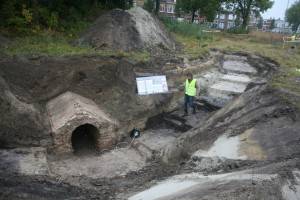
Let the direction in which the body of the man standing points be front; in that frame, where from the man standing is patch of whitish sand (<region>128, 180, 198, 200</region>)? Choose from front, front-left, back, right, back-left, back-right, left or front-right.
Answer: front-left

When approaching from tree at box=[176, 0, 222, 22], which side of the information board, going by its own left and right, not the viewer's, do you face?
back

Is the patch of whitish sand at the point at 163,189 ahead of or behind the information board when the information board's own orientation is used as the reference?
ahead

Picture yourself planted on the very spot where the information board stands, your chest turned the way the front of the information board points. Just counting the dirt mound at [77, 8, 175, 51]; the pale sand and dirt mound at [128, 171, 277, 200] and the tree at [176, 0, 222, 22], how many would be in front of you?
1

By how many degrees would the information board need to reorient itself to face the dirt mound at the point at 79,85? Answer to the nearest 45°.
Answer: approximately 90° to its right

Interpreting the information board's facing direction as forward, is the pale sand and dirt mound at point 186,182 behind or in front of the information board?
in front

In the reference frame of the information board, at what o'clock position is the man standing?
The man standing is roughly at 10 o'clock from the information board.

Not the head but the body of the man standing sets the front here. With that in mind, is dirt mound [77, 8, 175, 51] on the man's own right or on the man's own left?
on the man's own right

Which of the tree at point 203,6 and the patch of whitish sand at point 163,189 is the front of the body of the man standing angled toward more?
the patch of whitish sand

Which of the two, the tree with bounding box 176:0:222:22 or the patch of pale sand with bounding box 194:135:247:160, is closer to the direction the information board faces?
the patch of pale sand

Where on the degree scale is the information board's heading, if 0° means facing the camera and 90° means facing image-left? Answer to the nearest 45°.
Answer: approximately 0°

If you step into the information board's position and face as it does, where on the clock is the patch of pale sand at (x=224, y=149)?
The patch of pale sand is roughly at 11 o'clock from the information board.

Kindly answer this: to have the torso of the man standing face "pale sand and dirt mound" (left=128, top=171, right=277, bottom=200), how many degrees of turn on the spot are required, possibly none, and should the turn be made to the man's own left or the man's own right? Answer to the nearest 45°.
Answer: approximately 45° to the man's own left

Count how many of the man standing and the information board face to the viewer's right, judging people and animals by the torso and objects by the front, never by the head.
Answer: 0

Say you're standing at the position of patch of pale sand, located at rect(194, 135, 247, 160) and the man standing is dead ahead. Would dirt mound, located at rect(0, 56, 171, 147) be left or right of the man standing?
left

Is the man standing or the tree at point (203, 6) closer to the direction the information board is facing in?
the man standing
